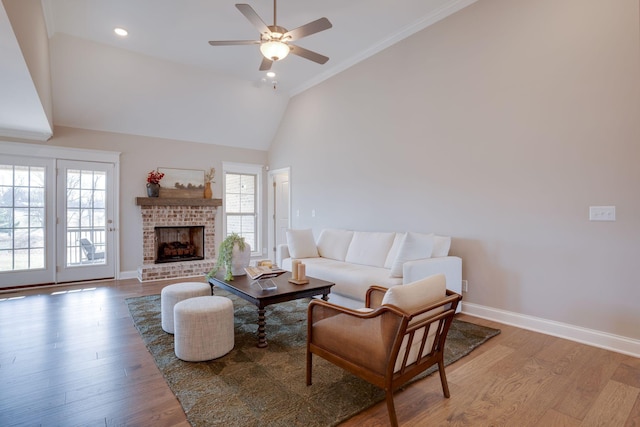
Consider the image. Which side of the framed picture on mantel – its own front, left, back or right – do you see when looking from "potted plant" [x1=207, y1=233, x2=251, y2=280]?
front

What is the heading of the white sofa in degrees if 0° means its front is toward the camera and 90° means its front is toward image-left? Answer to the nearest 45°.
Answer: approximately 45°

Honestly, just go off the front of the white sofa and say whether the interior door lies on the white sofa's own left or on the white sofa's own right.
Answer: on the white sofa's own right

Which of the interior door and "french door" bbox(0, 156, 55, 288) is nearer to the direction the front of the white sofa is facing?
the french door

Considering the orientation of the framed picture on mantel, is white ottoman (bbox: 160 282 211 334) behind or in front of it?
in front

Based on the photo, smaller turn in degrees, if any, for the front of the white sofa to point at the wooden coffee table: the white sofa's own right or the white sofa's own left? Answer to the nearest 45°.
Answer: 0° — it already faces it

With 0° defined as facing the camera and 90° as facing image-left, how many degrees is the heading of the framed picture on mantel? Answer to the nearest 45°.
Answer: approximately 0°

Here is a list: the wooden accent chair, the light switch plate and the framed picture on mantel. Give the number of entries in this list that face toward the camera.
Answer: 2

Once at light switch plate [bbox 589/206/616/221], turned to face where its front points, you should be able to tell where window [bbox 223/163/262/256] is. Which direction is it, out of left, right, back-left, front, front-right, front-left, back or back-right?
right
